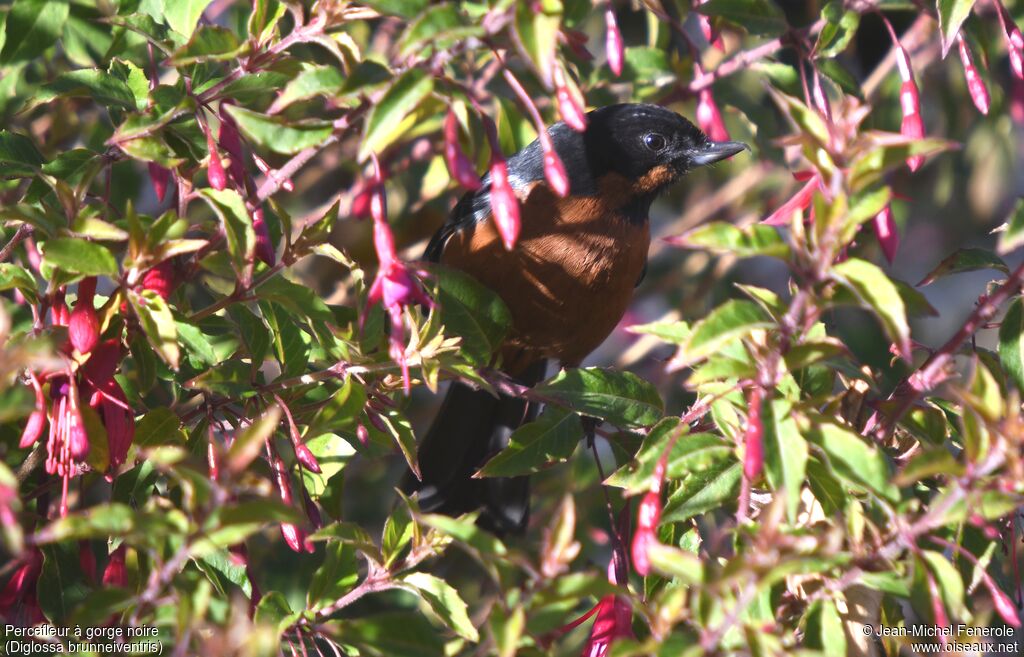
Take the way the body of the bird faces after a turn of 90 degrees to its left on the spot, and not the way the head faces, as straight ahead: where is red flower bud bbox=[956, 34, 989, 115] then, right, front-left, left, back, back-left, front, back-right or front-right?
right

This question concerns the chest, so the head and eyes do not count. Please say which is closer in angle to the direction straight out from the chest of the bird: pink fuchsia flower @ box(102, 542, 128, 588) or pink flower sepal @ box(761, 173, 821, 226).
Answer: the pink flower sepal

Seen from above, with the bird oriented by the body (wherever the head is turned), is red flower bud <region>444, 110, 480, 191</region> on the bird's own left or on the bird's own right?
on the bird's own right

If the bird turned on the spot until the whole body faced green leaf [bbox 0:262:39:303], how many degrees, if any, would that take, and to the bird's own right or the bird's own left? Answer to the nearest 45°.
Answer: approximately 90° to the bird's own right

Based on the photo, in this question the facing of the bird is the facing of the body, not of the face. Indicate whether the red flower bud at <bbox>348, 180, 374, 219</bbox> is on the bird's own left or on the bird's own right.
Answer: on the bird's own right

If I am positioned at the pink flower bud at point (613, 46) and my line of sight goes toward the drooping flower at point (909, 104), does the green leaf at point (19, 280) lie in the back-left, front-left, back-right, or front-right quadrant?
back-right

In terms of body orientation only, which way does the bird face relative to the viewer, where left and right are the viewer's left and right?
facing the viewer and to the right of the viewer

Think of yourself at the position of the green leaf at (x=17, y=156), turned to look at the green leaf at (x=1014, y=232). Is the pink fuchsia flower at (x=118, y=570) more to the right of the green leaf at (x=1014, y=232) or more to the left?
right

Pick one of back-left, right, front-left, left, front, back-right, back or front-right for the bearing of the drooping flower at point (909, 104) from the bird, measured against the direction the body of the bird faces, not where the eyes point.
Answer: front

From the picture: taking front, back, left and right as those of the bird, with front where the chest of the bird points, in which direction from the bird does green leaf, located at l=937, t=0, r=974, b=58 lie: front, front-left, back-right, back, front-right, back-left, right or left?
front
